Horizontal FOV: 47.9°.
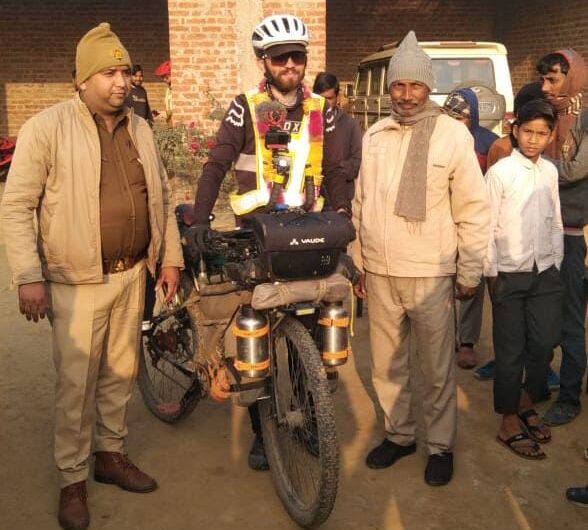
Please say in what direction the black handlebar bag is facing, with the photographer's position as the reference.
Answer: facing the viewer

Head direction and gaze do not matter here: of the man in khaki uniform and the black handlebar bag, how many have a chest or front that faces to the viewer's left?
0

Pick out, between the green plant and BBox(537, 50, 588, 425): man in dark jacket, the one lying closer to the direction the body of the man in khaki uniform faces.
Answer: the man in dark jacket

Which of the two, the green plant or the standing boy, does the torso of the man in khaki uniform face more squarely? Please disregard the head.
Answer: the standing boy

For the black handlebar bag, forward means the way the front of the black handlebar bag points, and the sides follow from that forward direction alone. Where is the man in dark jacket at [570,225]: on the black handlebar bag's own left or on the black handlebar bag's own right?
on the black handlebar bag's own left

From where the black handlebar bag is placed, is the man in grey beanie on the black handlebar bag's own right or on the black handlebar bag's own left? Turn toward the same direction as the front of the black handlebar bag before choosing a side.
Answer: on the black handlebar bag's own left

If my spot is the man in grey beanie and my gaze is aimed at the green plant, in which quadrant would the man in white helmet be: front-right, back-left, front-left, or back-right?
front-left

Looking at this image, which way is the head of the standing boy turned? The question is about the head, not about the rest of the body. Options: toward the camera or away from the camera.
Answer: toward the camera

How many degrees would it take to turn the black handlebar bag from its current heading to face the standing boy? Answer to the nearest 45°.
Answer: approximately 135° to its left

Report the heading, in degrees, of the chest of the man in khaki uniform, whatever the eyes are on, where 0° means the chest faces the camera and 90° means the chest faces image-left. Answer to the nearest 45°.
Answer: approximately 315°

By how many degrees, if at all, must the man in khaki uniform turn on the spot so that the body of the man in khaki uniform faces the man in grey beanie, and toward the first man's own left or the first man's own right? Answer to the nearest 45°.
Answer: approximately 45° to the first man's own left

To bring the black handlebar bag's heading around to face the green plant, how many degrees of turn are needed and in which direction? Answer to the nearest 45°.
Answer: approximately 180°

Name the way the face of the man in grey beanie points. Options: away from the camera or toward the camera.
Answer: toward the camera

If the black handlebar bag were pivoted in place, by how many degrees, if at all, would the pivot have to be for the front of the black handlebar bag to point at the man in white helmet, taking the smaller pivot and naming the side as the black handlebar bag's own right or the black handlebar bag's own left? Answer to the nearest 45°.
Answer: approximately 180°

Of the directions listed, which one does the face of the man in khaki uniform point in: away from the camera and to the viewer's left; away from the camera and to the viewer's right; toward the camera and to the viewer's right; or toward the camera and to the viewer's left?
toward the camera and to the viewer's right

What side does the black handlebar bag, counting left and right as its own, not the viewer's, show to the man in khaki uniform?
right

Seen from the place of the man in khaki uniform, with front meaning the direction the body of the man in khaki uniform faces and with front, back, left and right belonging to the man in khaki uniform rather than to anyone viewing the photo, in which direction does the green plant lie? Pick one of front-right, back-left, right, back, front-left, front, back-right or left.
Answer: back-left

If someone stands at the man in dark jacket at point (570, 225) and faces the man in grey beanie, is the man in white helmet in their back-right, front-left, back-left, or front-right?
front-right
